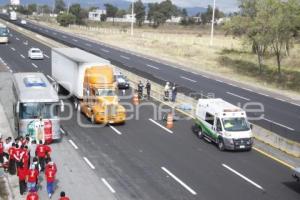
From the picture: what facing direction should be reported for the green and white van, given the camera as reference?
facing the viewer and to the right of the viewer

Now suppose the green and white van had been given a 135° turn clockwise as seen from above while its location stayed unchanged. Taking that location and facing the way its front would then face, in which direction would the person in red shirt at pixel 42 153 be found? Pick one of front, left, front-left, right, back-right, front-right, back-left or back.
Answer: front-left

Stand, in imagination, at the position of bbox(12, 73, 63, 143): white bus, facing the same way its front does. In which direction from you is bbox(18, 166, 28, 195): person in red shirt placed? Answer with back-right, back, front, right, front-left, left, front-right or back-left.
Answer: front

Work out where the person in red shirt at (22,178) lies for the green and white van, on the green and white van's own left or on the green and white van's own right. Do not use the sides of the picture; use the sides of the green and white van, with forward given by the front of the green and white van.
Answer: on the green and white van's own right

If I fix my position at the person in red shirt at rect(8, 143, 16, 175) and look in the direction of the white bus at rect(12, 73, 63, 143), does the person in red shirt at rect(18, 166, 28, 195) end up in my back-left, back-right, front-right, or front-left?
back-right

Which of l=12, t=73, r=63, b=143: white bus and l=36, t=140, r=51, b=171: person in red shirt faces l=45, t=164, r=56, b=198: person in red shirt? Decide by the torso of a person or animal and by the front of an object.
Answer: the white bus

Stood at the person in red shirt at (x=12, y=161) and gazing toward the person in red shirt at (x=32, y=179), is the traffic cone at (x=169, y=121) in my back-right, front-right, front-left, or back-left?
back-left

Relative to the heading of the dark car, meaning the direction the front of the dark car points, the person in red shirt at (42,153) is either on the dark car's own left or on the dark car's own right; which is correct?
on the dark car's own right

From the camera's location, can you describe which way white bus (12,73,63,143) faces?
facing the viewer

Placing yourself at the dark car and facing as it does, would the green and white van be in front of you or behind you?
in front

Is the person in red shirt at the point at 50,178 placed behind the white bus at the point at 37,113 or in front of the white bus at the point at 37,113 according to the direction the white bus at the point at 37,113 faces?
in front

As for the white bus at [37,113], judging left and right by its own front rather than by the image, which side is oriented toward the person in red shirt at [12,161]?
front
